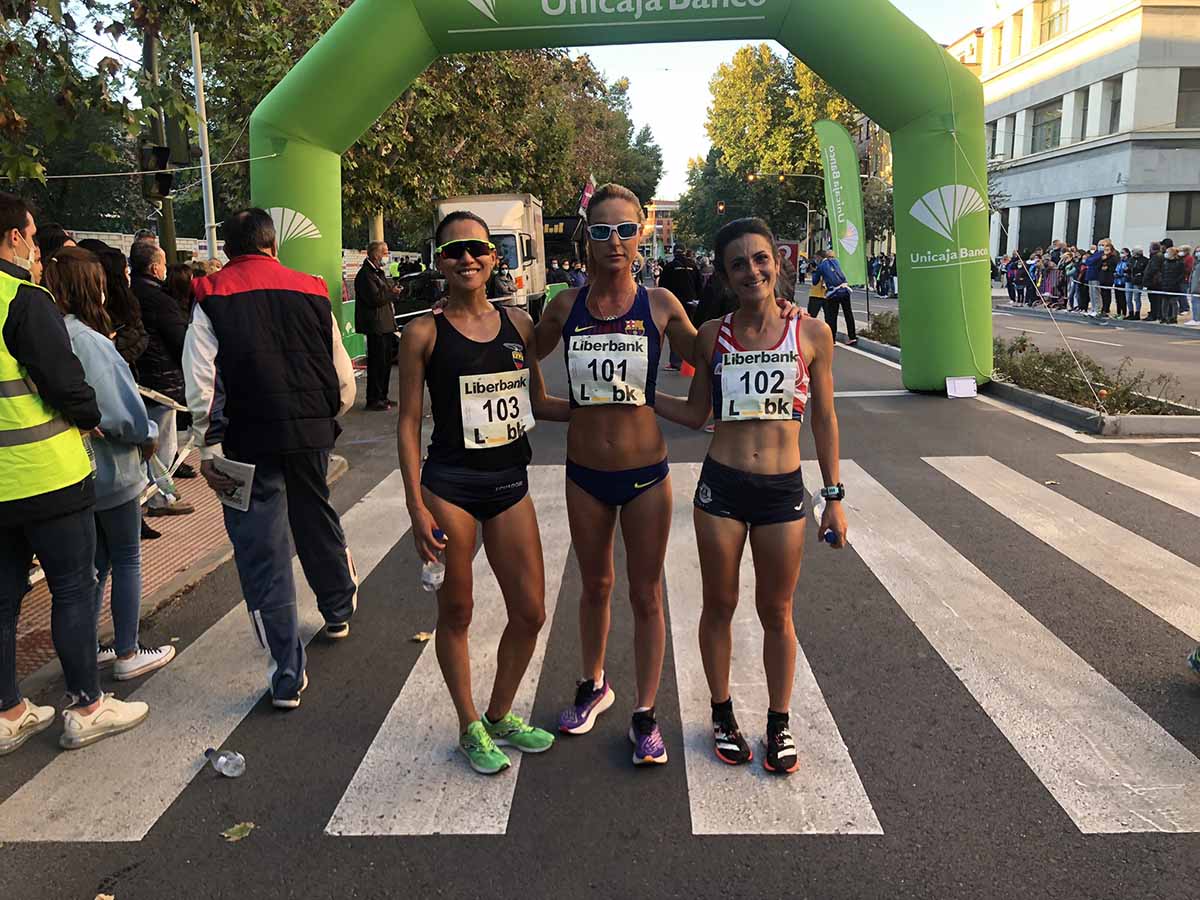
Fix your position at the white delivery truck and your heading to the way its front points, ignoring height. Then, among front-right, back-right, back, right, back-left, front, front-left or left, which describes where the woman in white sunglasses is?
front

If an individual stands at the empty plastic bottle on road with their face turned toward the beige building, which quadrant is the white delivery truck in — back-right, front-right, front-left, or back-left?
front-left

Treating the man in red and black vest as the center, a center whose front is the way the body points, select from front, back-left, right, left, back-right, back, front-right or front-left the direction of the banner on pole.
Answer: front-right

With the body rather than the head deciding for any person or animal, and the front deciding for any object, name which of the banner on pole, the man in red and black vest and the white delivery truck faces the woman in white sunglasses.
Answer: the white delivery truck

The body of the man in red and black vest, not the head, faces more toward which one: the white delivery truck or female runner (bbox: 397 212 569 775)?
the white delivery truck

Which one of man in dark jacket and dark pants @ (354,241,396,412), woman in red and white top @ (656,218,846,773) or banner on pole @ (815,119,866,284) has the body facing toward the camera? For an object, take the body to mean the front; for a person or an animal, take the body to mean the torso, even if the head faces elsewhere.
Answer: the woman in red and white top

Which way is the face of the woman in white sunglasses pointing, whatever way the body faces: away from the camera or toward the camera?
toward the camera

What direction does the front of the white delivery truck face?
toward the camera

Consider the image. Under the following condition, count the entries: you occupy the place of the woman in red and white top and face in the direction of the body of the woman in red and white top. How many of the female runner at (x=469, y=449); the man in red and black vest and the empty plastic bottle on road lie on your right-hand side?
3

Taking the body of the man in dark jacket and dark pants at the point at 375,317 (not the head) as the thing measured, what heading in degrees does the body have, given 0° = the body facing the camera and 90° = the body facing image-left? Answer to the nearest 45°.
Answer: approximately 270°

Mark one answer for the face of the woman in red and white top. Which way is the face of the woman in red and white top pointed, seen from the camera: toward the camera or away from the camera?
toward the camera

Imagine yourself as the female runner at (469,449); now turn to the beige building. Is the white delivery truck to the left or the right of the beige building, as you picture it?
left

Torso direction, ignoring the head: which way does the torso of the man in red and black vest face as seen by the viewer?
away from the camera

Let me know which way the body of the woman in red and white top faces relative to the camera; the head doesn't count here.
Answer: toward the camera

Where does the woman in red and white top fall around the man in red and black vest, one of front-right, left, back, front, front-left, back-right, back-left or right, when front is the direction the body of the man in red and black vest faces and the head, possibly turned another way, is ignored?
back-right
